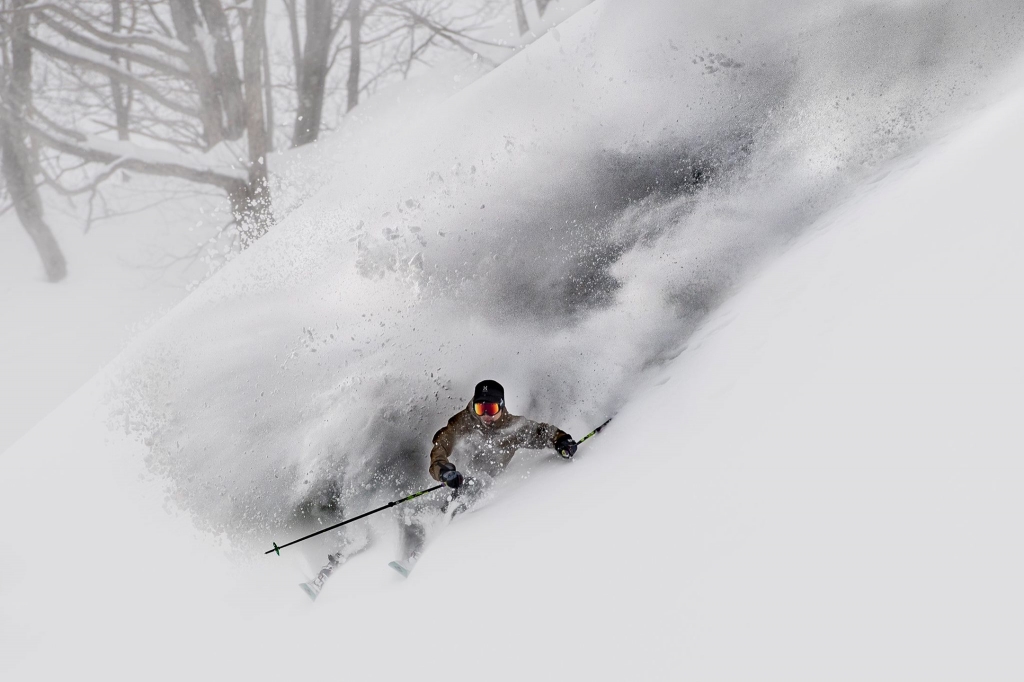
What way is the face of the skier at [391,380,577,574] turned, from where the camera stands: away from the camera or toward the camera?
toward the camera

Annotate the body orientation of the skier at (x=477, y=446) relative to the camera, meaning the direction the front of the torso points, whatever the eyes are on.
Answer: toward the camera

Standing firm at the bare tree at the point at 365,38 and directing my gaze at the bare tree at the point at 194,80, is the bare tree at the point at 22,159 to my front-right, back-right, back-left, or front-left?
front-right
